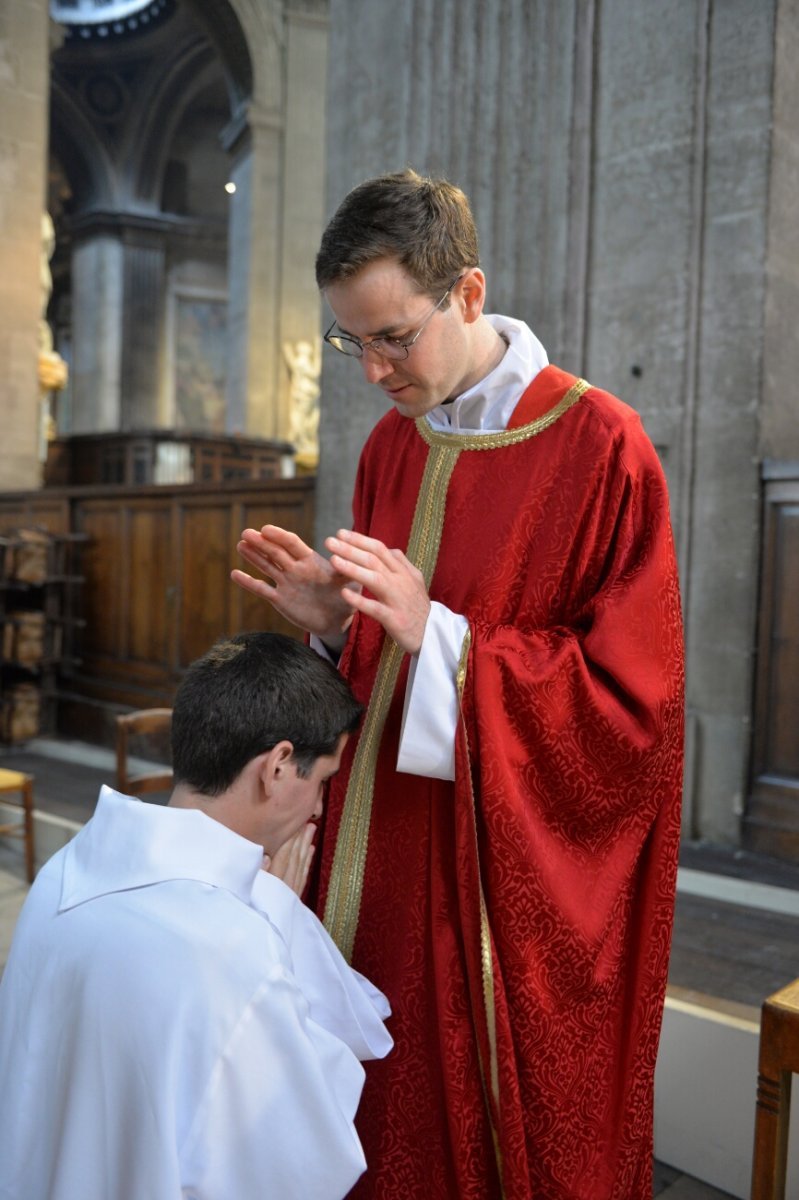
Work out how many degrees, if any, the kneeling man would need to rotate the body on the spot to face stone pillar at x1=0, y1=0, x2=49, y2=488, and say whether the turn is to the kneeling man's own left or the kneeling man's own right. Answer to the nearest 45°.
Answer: approximately 45° to the kneeling man's own left

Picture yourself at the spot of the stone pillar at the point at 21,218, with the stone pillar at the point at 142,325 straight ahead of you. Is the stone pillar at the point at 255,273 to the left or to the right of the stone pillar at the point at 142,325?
right

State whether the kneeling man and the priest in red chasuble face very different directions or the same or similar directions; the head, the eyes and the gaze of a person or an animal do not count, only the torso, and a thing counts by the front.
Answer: very different directions

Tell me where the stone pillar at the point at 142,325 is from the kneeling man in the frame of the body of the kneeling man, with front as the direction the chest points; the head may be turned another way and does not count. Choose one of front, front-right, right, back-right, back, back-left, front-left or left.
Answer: front-left

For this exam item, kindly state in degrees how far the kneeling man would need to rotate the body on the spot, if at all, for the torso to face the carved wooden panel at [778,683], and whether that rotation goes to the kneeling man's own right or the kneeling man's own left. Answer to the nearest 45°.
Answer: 0° — they already face it

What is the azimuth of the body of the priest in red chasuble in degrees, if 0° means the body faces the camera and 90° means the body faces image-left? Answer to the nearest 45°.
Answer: approximately 45°

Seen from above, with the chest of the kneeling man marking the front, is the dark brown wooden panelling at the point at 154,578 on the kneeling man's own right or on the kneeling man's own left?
on the kneeling man's own left

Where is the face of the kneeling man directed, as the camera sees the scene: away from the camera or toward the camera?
away from the camera

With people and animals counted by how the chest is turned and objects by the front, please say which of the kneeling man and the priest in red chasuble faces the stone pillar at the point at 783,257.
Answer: the kneeling man

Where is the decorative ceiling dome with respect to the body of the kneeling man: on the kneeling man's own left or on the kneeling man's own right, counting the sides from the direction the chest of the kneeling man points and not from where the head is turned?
on the kneeling man's own left

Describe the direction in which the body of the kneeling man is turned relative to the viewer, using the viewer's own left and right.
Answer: facing away from the viewer and to the right of the viewer

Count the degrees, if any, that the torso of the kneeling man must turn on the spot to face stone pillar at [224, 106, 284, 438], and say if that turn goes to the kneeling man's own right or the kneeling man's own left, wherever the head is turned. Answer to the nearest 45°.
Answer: approximately 45° to the kneeling man's own left

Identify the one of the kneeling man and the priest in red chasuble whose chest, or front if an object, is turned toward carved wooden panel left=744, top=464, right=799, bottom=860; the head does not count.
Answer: the kneeling man
